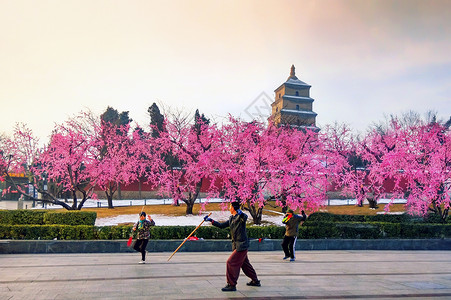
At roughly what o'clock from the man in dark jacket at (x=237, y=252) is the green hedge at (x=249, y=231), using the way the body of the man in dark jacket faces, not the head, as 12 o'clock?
The green hedge is roughly at 3 o'clock from the man in dark jacket.

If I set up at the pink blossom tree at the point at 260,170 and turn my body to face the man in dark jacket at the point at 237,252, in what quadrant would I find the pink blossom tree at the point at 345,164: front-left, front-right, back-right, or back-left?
back-left

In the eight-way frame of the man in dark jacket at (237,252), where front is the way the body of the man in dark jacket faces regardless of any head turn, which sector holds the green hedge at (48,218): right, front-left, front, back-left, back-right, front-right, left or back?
front-right

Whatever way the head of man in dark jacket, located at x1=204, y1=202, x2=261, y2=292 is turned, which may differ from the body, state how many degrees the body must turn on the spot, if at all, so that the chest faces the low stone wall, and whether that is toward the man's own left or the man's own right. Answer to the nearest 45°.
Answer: approximately 90° to the man's own right

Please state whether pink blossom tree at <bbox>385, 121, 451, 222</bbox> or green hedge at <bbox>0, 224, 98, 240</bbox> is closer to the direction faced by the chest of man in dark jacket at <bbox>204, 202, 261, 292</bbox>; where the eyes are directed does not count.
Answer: the green hedge

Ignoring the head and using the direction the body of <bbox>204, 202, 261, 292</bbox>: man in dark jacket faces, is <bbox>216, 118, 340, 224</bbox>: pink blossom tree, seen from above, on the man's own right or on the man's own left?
on the man's own right

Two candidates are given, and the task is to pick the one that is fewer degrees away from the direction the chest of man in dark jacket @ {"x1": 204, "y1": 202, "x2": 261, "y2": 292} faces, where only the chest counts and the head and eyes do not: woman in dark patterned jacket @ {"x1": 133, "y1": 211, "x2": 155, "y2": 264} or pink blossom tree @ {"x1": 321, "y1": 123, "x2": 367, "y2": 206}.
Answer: the woman in dark patterned jacket

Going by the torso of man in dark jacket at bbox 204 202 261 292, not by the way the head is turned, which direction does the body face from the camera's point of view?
to the viewer's left

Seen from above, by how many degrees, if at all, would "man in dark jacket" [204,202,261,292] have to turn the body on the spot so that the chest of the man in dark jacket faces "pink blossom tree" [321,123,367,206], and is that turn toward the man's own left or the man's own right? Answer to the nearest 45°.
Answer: approximately 90° to the man's own right

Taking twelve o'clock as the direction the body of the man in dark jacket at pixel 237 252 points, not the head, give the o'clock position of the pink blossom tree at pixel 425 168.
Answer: The pink blossom tree is roughly at 4 o'clock from the man in dark jacket.
